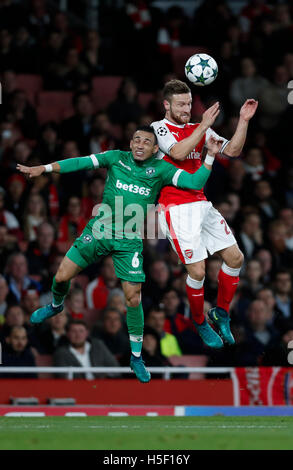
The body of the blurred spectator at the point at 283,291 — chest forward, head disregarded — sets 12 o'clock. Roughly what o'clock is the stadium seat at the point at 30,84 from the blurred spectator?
The stadium seat is roughly at 4 o'clock from the blurred spectator.

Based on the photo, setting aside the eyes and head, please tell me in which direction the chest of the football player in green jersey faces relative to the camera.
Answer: toward the camera

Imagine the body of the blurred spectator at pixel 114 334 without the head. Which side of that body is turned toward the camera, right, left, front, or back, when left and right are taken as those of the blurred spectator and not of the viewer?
front

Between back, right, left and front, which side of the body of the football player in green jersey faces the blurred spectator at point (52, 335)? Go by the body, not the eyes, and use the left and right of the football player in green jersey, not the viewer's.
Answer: back

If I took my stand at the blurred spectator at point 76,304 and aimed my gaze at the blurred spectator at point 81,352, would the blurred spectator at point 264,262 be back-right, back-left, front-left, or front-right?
back-left

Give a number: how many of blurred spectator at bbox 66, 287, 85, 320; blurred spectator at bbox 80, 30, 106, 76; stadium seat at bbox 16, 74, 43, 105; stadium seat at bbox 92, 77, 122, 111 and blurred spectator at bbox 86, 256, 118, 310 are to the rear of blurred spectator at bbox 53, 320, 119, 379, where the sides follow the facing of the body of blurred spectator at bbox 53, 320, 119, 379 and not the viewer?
5

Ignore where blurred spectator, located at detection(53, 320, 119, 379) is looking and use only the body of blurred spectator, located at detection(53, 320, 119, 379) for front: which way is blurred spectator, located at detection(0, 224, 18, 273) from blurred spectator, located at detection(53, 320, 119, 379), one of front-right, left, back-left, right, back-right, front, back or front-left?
back-right

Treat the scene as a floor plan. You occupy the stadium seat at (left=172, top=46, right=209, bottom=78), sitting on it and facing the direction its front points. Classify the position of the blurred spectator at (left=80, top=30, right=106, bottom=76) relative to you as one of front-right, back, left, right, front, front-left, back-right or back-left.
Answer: front-right
